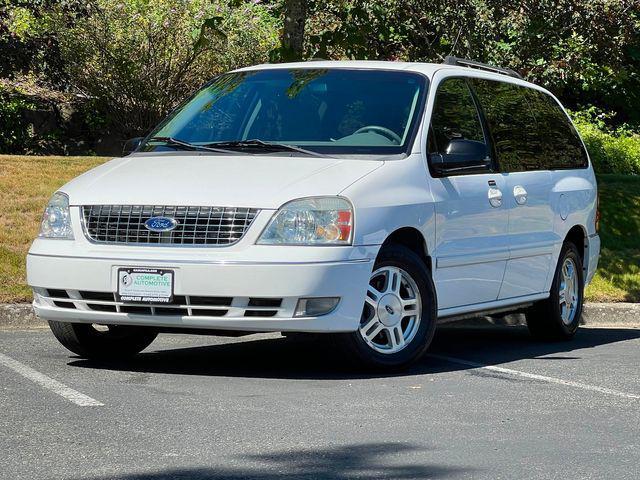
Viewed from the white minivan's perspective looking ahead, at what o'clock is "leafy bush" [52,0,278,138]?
The leafy bush is roughly at 4 o'clock from the white minivan.

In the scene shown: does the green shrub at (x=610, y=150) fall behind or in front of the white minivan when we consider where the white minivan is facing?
behind

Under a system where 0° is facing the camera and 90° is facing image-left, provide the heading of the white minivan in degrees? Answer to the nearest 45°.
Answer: approximately 45°
